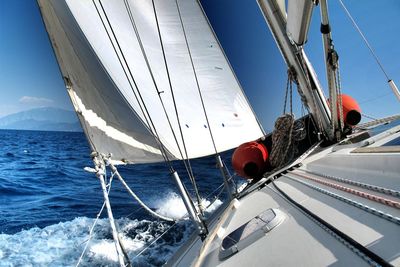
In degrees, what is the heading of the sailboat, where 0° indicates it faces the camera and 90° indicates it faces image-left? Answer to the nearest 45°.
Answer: approximately 180°
